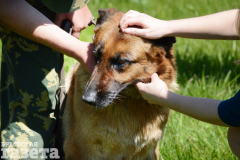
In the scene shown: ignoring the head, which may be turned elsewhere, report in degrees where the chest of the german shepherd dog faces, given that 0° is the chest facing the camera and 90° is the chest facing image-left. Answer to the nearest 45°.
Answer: approximately 45°
